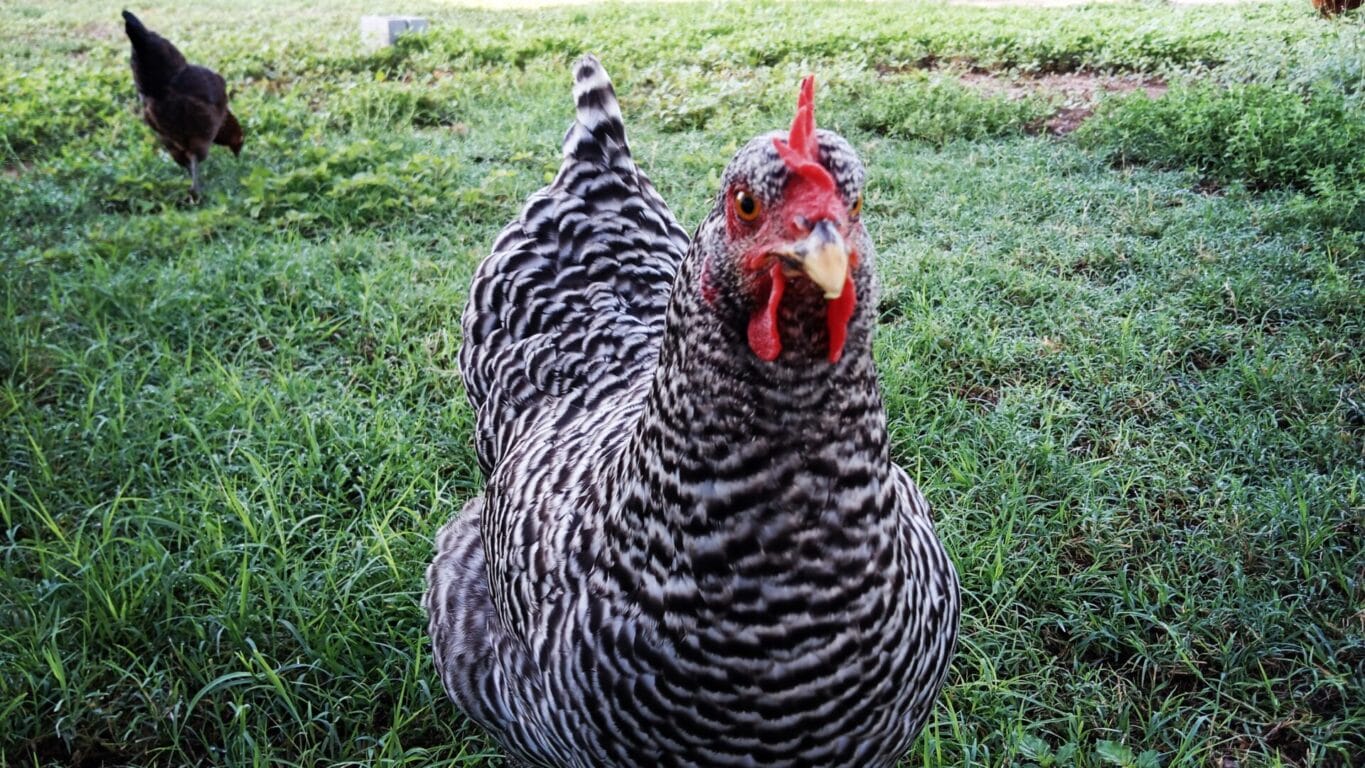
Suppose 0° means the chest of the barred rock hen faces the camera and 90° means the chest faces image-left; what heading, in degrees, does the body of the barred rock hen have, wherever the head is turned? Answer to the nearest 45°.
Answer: approximately 315°

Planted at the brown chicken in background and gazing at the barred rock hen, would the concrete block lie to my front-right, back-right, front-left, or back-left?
back-left

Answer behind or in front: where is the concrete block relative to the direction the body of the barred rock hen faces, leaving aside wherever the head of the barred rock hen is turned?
behind

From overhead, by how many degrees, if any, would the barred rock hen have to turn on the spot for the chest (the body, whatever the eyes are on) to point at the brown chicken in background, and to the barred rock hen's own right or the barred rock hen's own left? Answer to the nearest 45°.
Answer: approximately 180°
